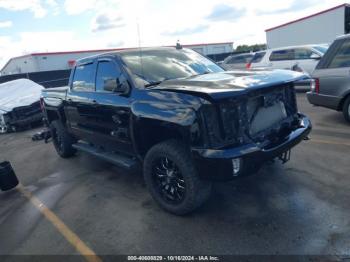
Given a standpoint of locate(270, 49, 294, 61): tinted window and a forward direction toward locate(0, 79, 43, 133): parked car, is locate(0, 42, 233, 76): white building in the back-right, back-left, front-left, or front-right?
front-right

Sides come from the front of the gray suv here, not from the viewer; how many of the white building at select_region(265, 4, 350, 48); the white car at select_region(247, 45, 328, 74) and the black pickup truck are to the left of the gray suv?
2

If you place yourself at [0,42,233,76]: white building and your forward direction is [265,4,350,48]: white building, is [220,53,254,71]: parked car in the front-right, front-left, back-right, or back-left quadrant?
front-right

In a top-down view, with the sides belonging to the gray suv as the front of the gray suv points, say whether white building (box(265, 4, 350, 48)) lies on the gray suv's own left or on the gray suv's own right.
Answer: on the gray suv's own left

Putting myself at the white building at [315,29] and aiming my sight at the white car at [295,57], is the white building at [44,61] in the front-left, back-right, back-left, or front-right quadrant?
front-right
